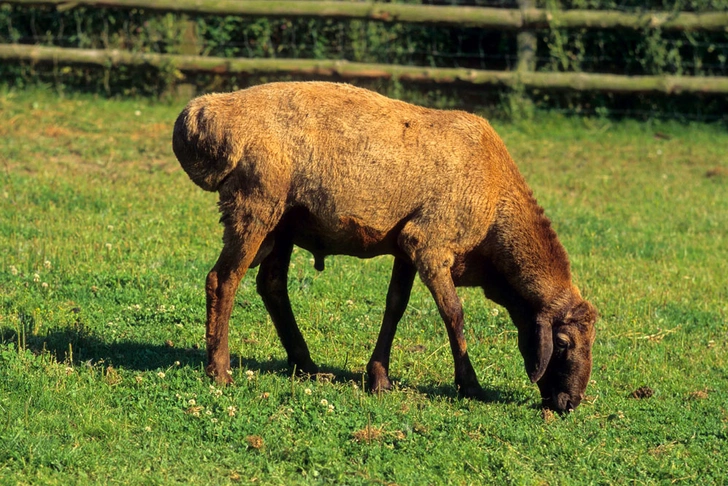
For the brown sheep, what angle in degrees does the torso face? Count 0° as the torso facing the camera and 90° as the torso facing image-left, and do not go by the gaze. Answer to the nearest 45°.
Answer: approximately 270°

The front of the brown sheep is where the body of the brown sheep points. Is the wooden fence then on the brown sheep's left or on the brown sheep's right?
on the brown sheep's left
